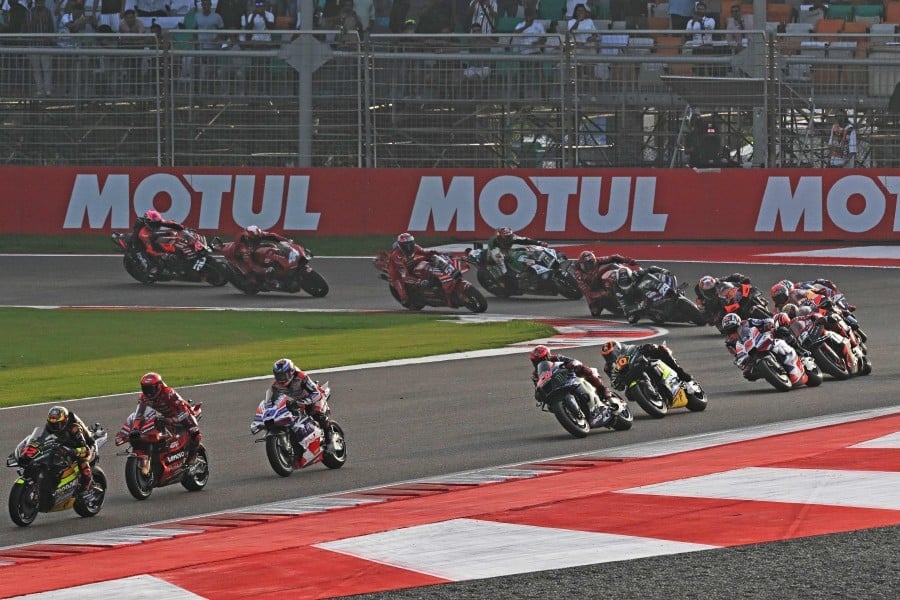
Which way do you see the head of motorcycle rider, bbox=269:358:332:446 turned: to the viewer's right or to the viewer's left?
to the viewer's left

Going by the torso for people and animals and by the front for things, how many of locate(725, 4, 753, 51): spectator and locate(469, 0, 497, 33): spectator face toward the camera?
2

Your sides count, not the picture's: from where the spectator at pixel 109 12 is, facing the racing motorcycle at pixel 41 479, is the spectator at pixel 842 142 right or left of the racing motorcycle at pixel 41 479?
left

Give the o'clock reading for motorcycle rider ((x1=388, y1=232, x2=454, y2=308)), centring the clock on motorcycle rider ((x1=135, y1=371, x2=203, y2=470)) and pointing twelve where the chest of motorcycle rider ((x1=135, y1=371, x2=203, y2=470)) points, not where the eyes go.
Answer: motorcycle rider ((x1=388, y1=232, x2=454, y2=308)) is roughly at 5 o'clock from motorcycle rider ((x1=135, y1=371, x2=203, y2=470)).

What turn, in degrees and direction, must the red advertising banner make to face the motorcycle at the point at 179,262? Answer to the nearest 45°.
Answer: approximately 45° to its right

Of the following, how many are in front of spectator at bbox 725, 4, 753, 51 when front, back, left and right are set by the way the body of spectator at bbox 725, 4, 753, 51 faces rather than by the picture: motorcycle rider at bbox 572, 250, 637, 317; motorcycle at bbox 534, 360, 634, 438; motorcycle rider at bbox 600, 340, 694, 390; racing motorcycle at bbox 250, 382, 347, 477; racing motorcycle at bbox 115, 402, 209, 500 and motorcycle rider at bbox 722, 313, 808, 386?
6

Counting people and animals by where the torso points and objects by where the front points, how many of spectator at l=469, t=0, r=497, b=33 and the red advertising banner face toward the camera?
2

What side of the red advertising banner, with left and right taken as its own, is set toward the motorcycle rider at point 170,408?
front

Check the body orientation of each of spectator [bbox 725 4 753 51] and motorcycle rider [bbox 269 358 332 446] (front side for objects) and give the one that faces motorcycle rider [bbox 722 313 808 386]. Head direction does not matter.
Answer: the spectator

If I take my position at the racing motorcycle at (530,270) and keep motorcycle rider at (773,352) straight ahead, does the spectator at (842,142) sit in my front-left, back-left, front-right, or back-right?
back-left

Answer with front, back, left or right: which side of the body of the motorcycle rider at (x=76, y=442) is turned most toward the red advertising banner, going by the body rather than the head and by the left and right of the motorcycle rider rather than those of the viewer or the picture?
back

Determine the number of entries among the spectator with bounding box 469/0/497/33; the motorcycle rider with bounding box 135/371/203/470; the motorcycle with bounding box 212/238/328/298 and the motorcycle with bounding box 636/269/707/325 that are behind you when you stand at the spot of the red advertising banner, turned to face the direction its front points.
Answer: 1

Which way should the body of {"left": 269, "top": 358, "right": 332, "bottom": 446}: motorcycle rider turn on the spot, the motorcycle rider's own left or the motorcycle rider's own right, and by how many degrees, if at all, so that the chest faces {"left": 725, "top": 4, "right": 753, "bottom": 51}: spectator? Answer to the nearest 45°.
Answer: approximately 180°

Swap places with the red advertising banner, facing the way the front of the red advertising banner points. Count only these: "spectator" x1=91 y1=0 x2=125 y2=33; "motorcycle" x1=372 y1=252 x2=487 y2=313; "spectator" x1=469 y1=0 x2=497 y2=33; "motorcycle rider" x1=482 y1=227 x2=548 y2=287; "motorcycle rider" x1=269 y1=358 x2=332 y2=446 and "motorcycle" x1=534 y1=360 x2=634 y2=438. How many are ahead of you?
4

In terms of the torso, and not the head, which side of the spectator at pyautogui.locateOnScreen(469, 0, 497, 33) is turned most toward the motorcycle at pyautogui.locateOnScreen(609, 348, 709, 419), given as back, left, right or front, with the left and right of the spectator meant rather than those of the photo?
front

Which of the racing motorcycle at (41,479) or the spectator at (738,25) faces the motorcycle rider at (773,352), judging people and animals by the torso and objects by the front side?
the spectator
